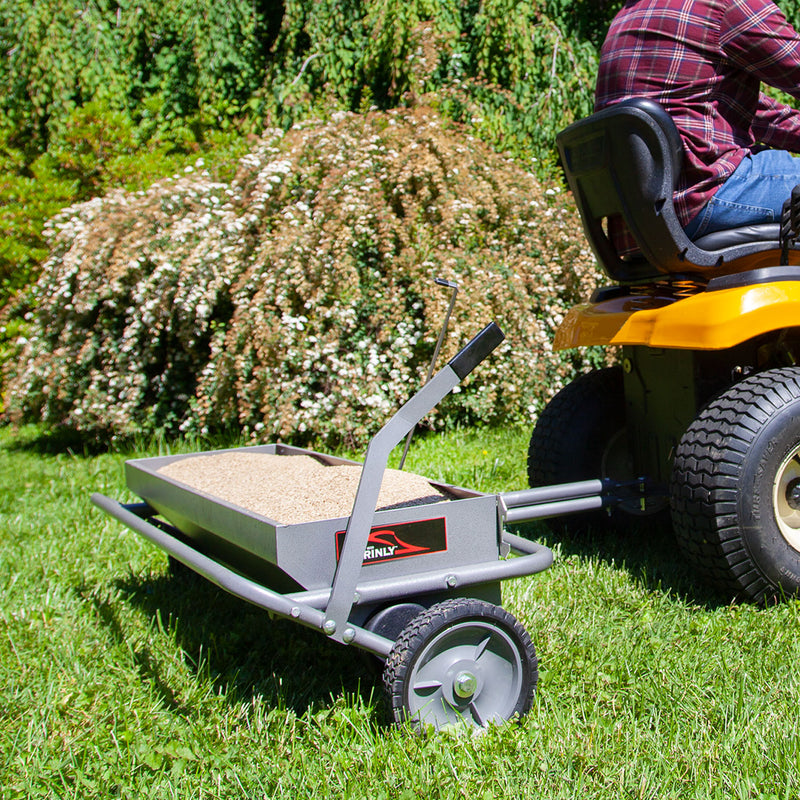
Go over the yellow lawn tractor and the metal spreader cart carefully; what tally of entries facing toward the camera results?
0

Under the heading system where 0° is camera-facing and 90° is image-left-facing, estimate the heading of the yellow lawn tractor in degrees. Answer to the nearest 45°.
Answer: approximately 225°

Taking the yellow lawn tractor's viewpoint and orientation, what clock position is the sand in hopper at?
The sand in hopper is roughly at 7 o'clock from the yellow lawn tractor.

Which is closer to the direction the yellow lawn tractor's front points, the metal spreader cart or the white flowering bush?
the white flowering bush

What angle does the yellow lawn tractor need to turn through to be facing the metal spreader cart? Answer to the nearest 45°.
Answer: approximately 180°

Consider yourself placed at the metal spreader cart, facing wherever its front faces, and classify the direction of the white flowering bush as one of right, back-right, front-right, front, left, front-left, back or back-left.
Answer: front-left

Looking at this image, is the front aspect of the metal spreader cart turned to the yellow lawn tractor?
yes

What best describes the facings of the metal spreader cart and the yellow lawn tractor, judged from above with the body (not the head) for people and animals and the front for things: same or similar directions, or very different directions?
same or similar directions
